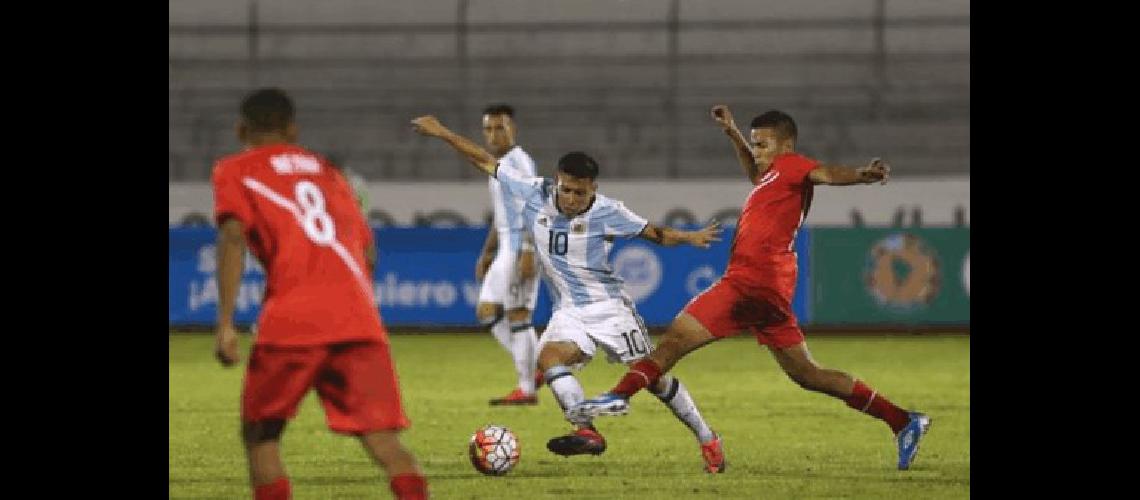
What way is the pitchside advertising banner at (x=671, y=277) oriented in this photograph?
toward the camera

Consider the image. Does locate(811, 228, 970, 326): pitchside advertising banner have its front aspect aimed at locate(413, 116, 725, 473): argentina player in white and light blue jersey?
yes

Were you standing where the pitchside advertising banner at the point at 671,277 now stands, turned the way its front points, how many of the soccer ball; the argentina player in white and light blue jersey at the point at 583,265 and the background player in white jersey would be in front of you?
3

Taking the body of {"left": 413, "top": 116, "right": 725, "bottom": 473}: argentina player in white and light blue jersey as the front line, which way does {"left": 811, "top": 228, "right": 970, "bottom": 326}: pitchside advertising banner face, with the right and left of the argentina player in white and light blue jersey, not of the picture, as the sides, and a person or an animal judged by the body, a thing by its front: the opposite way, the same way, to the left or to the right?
the same way

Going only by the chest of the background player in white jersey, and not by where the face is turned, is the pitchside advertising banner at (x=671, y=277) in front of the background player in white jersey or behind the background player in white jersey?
behind

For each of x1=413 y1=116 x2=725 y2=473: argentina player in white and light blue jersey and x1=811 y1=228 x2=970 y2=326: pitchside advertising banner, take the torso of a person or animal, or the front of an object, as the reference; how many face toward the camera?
2

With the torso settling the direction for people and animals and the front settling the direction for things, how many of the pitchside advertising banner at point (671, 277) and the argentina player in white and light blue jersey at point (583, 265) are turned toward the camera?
2

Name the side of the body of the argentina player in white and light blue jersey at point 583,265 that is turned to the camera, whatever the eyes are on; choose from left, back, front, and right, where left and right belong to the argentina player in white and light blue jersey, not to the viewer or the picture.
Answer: front

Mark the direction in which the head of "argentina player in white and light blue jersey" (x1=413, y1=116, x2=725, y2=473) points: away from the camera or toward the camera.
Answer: toward the camera

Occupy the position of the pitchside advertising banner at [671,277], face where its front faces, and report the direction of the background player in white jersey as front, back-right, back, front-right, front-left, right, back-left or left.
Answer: front

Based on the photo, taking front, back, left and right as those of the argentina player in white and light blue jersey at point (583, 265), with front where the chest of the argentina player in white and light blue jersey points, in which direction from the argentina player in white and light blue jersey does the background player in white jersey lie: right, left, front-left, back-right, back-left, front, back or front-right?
back

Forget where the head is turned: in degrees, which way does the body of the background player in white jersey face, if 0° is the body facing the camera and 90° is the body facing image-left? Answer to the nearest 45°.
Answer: approximately 45°

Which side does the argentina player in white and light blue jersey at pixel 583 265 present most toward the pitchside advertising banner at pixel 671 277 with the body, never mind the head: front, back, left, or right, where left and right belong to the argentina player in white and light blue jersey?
back
